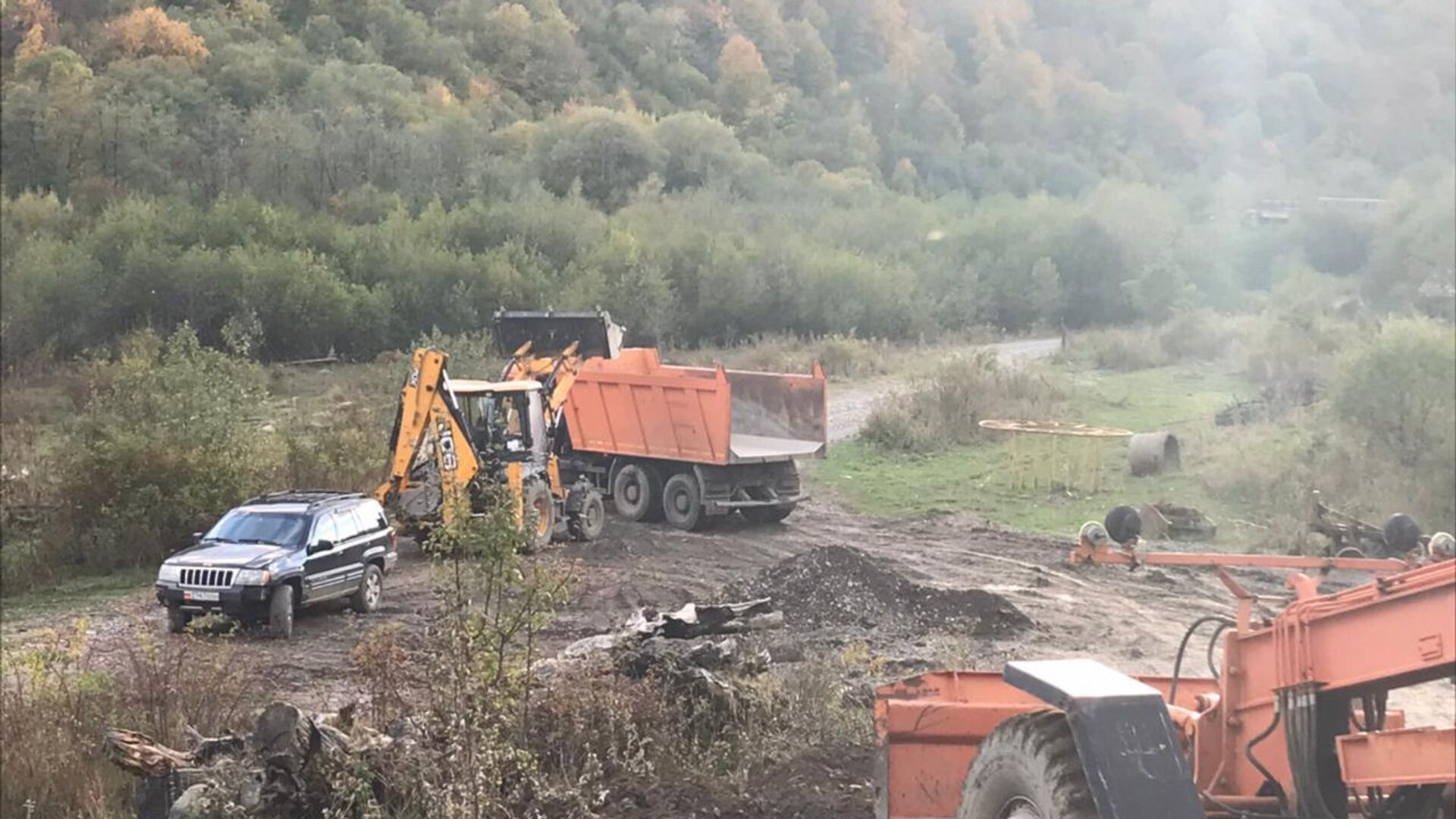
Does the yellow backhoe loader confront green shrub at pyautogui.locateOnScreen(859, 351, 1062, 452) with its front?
yes

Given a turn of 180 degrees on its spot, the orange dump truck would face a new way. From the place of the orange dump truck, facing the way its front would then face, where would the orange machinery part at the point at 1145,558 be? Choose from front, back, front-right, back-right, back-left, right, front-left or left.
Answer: front-right

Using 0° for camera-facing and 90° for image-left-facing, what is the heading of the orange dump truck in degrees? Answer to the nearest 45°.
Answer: approximately 135°

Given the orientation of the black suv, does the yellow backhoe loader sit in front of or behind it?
behind

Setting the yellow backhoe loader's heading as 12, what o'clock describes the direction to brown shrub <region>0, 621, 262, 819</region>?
The brown shrub is roughly at 5 o'clock from the yellow backhoe loader.

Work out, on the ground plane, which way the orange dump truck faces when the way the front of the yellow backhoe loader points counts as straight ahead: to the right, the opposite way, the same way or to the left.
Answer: to the left

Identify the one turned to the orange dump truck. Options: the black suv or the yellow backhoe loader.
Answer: the yellow backhoe loader

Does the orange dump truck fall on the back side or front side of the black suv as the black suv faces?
on the back side

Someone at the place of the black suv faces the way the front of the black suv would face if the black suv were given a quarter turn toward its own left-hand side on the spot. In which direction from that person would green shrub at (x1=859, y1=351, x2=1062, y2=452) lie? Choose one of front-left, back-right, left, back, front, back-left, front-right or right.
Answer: left

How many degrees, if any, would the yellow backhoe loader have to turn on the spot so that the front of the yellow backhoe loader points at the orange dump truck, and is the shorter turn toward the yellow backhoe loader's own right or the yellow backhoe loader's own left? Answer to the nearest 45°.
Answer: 0° — it already faces it

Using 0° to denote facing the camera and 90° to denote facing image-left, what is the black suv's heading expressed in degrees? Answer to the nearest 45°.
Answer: approximately 45°

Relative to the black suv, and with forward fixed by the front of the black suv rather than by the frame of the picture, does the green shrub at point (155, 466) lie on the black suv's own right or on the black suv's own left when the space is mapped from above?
on the black suv's own right

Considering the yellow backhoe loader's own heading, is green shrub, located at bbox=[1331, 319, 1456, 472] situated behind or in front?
in front

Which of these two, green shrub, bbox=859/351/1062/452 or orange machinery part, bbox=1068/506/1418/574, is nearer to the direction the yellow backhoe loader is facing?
the green shrub

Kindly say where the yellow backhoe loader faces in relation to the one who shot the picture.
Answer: facing away from the viewer and to the right of the viewer

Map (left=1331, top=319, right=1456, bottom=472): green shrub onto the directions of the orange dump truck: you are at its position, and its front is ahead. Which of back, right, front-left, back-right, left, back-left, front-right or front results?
back-right

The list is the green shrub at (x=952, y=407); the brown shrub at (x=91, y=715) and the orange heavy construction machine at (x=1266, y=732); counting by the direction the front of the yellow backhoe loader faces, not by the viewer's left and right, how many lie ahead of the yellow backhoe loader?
1
